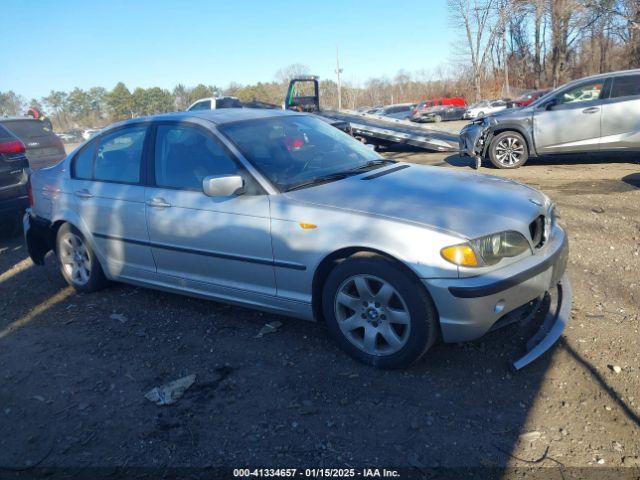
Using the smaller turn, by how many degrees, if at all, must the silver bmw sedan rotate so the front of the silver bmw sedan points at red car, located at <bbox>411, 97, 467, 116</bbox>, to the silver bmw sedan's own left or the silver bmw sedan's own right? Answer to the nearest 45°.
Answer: approximately 135° to the silver bmw sedan's own left

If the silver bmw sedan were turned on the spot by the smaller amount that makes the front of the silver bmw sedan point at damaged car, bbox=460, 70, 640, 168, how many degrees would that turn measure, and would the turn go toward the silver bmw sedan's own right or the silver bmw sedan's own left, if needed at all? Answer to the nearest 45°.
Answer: approximately 90° to the silver bmw sedan's own left

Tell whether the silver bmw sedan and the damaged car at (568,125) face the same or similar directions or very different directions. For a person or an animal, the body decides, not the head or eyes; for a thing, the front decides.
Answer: very different directions

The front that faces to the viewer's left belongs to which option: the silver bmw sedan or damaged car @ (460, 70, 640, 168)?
the damaged car

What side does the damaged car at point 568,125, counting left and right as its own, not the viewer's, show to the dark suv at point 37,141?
front

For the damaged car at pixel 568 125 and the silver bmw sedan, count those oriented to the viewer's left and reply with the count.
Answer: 1

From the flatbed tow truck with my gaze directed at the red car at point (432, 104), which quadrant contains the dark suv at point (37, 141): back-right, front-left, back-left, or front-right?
back-left

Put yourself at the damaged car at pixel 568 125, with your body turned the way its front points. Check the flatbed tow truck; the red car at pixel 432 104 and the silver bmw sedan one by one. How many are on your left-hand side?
1

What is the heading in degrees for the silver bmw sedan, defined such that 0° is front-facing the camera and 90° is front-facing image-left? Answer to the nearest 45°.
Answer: approximately 315°

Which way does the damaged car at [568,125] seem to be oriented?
to the viewer's left

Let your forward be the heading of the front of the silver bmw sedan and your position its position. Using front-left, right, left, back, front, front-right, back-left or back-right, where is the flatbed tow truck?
back-left

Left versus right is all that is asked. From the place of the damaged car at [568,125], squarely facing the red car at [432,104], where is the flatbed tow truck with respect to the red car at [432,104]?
left
